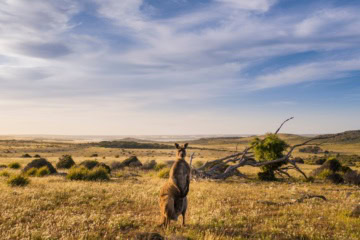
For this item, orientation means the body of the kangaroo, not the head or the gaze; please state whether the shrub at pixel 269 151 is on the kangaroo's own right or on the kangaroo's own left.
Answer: on the kangaroo's own left

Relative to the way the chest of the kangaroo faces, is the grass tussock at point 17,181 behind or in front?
behind

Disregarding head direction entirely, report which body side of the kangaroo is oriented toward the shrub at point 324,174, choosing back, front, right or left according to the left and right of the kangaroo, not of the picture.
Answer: left

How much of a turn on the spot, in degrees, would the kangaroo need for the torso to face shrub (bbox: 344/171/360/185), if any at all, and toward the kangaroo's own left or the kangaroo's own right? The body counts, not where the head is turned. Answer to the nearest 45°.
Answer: approximately 90° to the kangaroo's own left

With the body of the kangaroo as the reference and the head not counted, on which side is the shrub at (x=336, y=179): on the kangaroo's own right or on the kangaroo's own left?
on the kangaroo's own left

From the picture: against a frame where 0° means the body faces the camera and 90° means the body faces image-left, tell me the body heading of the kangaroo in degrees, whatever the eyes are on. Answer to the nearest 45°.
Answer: approximately 315°

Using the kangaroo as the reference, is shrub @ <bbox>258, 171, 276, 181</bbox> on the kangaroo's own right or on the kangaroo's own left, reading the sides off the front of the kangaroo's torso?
on the kangaroo's own left

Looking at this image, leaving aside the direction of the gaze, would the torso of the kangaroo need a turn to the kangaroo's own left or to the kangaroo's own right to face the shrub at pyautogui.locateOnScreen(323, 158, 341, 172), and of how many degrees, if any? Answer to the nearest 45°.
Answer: approximately 90° to the kangaroo's own left

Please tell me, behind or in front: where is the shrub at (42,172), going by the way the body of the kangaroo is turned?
behind
